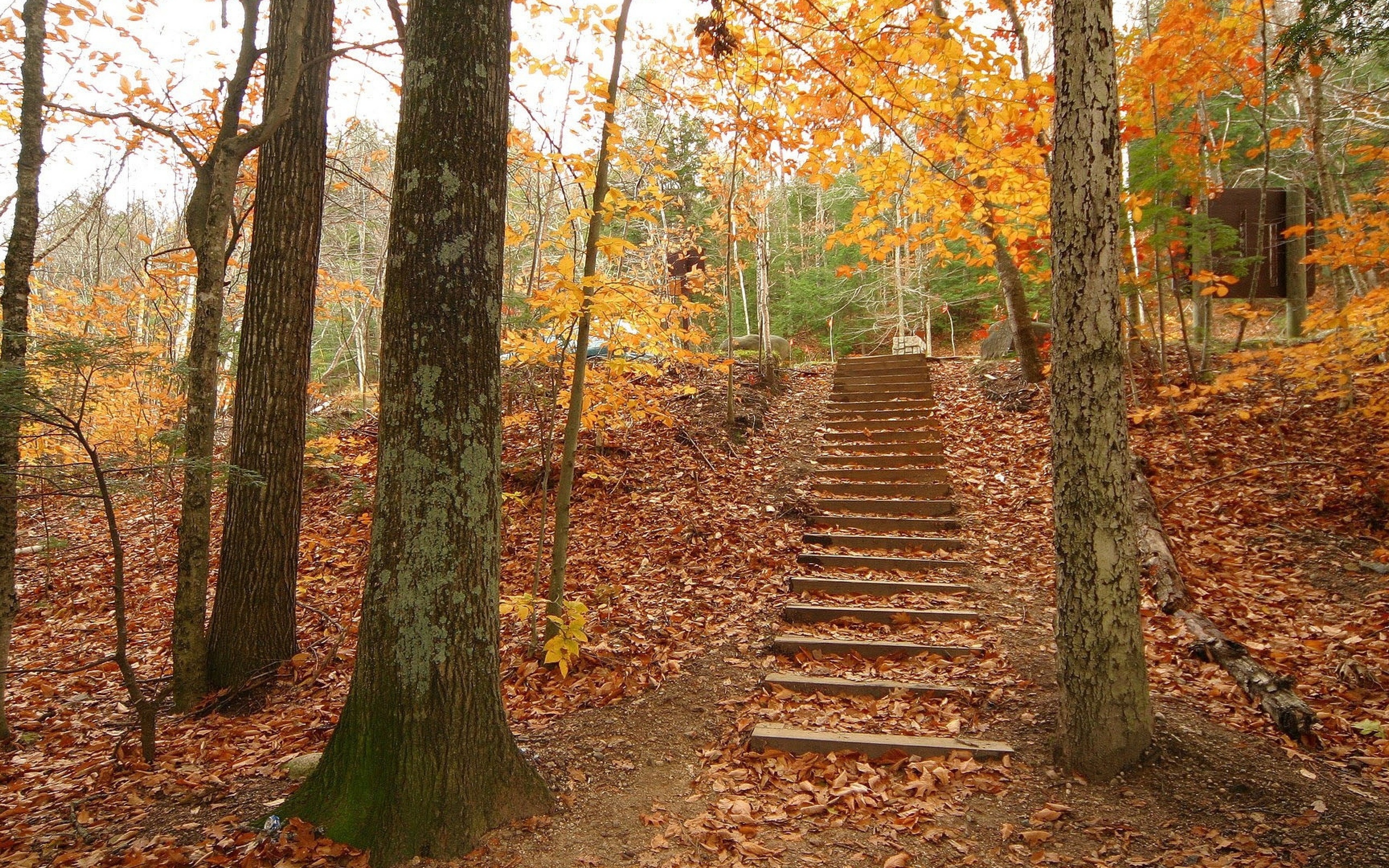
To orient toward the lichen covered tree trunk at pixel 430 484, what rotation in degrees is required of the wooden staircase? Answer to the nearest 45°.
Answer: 0° — it already faces it

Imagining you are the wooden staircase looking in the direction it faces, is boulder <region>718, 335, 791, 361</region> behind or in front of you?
behind

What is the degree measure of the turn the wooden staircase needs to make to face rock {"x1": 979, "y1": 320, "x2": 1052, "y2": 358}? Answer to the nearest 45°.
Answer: approximately 180°

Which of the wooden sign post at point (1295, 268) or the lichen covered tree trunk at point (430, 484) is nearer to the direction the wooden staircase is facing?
the lichen covered tree trunk

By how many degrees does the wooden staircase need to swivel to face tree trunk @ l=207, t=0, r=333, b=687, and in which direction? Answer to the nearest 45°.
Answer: approximately 45° to its right

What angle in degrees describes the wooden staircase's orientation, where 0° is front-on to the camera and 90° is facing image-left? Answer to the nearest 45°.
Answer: approximately 0°

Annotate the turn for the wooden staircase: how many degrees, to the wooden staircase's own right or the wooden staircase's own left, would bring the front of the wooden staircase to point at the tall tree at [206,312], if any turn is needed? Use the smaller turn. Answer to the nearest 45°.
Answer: approximately 45° to the wooden staircase's own right

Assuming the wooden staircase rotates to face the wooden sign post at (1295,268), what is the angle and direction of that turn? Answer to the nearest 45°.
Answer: approximately 135° to its left

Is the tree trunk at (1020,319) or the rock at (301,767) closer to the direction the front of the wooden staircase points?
the rock

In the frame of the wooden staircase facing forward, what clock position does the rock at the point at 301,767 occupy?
The rock is roughly at 1 o'clock from the wooden staircase.

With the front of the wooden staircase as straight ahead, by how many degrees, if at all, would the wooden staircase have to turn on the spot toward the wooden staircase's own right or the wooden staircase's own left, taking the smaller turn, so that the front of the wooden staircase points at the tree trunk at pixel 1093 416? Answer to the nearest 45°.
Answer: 0° — it already faces it
